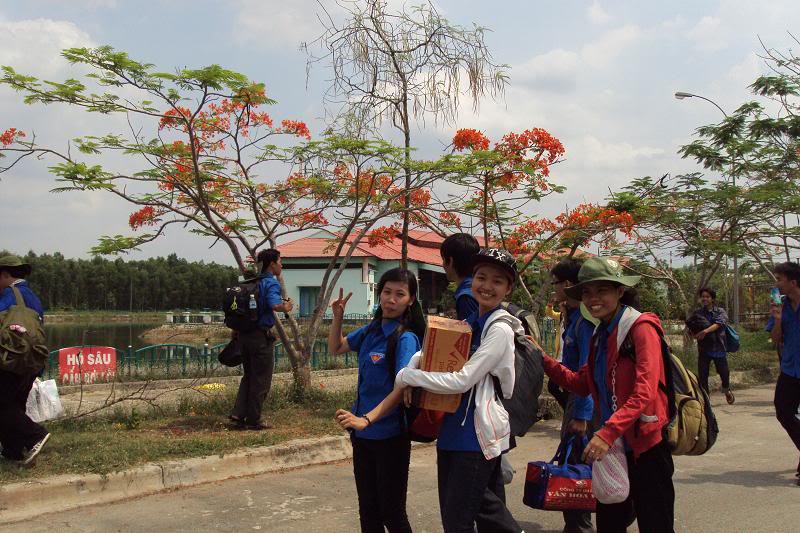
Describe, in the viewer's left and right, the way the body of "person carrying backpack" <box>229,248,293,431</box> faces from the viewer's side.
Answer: facing to the right of the viewer

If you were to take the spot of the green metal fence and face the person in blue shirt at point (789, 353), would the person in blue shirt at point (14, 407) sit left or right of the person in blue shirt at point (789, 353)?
right

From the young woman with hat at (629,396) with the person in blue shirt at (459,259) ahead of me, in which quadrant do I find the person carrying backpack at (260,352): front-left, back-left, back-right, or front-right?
front-right

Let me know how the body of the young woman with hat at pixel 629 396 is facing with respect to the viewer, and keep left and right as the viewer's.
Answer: facing the viewer and to the left of the viewer

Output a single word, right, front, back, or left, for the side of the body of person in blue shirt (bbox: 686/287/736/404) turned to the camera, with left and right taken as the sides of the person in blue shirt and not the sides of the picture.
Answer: front

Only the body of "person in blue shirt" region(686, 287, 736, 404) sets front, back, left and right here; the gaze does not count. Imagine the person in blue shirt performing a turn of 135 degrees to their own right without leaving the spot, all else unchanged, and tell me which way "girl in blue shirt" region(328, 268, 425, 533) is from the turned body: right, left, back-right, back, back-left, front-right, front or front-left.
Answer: back-left

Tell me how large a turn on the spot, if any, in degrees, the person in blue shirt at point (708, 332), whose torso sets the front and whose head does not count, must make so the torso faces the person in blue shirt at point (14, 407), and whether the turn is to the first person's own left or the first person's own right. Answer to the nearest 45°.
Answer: approximately 45° to the first person's own right

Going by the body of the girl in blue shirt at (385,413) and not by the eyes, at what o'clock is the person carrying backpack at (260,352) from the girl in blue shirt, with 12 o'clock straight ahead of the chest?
The person carrying backpack is roughly at 4 o'clock from the girl in blue shirt.

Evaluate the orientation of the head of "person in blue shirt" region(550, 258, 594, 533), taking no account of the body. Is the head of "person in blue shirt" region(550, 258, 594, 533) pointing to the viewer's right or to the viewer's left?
to the viewer's left

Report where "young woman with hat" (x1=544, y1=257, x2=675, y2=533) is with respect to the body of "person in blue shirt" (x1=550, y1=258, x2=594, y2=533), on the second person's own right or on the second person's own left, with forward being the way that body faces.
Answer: on the second person's own left

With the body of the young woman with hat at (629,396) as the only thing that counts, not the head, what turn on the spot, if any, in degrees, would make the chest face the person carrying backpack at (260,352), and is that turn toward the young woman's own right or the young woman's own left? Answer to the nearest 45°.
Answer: approximately 90° to the young woman's own right

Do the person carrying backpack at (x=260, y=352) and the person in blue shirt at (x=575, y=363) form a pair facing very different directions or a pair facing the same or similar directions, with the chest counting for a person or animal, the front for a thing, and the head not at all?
very different directions
